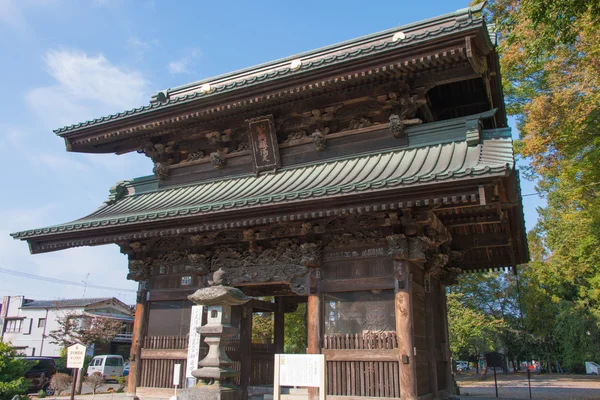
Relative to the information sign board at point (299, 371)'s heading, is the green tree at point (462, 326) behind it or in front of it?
behind

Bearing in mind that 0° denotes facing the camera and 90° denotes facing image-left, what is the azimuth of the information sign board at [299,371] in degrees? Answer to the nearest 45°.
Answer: approximately 0°

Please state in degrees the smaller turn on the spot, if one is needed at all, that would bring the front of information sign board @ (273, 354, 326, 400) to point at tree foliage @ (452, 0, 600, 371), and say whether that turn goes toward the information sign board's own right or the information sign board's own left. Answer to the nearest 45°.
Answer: approximately 135° to the information sign board's own left

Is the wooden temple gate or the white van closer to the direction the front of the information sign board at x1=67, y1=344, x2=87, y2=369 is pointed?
the wooden temple gate

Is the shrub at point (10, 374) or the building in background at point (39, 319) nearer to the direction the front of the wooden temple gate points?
the shrub

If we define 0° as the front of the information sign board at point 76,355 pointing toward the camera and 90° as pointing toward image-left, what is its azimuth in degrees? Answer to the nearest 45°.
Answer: approximately 0°

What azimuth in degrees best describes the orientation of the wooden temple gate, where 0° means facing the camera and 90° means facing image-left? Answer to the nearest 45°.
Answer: approximately 45°

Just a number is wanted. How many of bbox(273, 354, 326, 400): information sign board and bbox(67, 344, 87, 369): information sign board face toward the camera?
2

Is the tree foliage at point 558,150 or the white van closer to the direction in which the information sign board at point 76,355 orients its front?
the tree foliage
